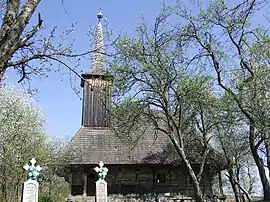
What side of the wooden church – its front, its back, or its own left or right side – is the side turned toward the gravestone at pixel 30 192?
front

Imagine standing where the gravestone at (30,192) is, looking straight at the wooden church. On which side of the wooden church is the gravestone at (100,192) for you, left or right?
right

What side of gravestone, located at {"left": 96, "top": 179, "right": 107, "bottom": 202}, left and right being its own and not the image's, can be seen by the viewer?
front

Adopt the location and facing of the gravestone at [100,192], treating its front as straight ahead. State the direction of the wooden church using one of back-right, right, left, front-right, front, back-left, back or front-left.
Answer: back

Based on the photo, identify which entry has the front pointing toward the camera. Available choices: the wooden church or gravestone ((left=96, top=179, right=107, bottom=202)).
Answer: the gravestone

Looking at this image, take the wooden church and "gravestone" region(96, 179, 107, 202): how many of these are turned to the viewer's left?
1

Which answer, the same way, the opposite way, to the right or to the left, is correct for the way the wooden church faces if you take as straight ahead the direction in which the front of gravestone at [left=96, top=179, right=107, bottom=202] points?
to the right

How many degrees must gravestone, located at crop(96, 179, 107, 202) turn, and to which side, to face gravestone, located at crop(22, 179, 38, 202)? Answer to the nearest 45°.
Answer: approximately 45° to its right

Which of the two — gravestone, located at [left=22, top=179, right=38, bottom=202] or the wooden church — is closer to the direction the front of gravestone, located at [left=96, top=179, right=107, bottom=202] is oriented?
the gravestone

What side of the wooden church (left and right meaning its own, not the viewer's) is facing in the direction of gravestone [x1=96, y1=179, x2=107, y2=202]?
left
